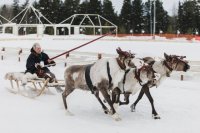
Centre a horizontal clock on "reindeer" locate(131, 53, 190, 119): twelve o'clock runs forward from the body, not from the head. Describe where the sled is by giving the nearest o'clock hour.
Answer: The sled is roughly at 7 o'clock from the reindeer.

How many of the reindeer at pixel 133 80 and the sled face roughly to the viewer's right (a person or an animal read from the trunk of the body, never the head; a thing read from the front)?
2

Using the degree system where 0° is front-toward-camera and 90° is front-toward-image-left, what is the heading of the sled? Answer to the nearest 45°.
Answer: approximately 270°

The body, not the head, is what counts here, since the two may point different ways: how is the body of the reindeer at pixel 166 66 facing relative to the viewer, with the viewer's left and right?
facing to the right of the viewer

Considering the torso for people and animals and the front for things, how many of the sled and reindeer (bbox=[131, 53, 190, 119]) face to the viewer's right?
2

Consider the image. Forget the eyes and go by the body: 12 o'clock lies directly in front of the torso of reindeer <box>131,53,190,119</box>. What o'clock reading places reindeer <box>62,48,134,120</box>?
reindeer <box>62,48,134,120</box> is roughly at 5 o'clock from reindeer <box>131,53,190,119</box>.

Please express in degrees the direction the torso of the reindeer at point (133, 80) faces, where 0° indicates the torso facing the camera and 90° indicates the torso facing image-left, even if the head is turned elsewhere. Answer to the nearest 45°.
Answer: approximately 270°

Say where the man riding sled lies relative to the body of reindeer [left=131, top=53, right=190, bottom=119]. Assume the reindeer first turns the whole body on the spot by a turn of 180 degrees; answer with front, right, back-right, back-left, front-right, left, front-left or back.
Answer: front-right
